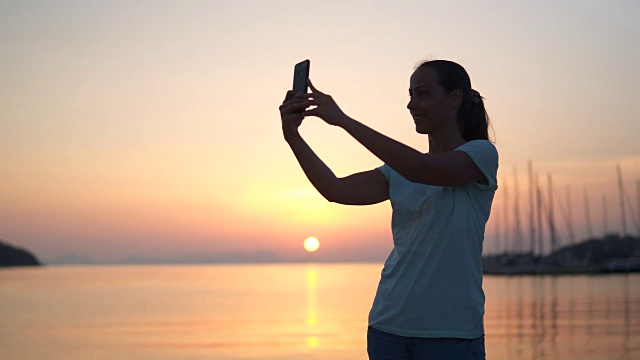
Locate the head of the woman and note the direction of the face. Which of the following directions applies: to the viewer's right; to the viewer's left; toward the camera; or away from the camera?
to the viewer's left

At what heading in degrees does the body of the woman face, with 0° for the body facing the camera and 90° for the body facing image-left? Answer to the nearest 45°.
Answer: approximately 45°
